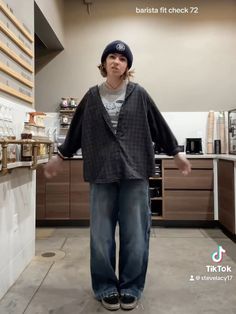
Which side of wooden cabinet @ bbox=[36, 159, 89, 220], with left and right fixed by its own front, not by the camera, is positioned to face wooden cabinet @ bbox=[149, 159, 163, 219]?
left

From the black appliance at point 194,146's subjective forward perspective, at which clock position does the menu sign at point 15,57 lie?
The menu sign is roughly at 1 o'clock from the black appliance.

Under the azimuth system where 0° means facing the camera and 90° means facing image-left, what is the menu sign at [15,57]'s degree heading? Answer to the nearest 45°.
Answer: approximately 315°

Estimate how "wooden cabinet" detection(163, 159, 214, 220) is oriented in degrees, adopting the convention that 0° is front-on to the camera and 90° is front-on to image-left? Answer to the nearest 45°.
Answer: approximately 0°

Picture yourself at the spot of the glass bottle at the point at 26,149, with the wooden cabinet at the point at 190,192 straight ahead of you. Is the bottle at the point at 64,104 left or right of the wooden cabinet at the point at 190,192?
left

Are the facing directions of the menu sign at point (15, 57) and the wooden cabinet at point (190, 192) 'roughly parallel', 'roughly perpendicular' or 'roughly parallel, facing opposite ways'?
roughly perpendicular
